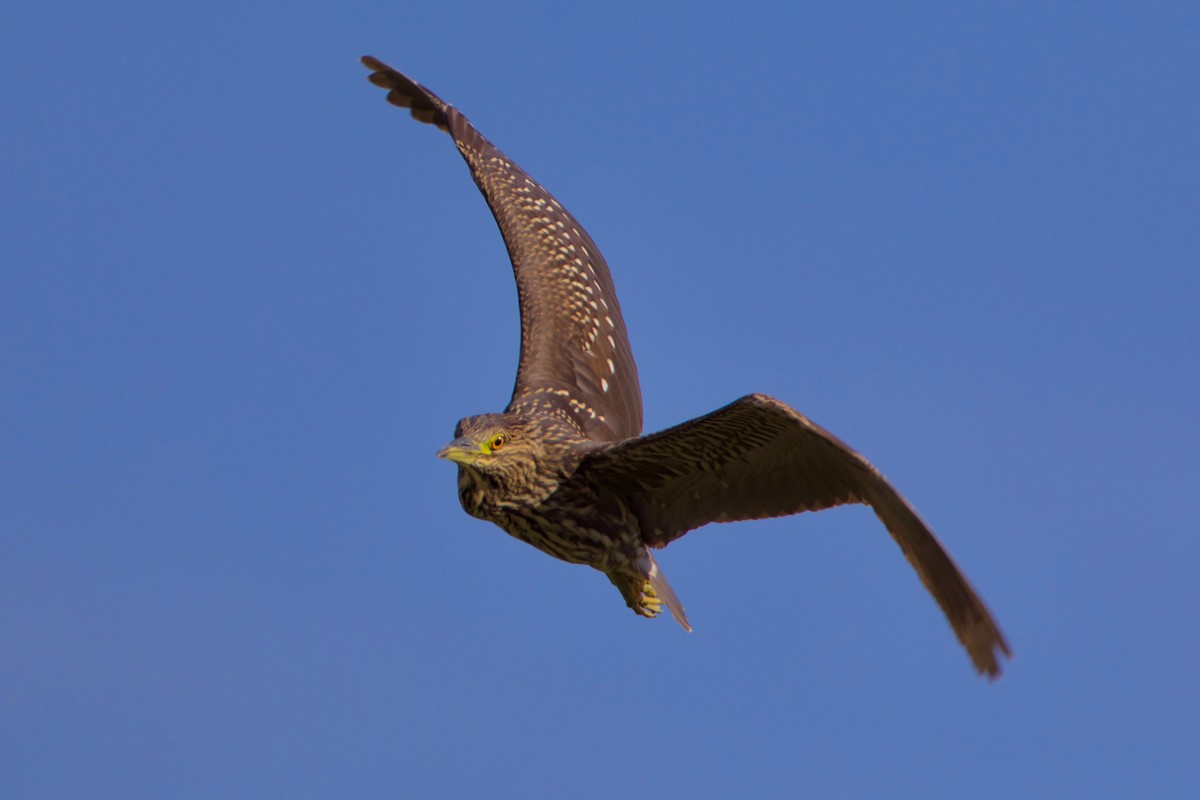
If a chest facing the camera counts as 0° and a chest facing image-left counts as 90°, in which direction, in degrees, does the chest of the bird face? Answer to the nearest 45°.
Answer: approximately 45°
